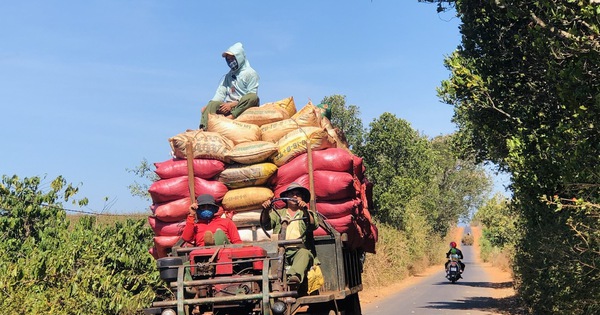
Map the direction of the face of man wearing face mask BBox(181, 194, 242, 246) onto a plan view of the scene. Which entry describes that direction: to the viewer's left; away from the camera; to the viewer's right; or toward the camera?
toward the camera

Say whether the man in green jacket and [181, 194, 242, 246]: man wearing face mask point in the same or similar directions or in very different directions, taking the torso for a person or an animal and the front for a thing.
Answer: same or similar directions

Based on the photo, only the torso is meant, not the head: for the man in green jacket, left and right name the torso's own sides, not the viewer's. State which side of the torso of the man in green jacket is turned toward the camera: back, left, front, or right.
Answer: front

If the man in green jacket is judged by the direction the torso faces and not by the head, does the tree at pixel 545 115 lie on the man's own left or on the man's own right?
on the man's own left

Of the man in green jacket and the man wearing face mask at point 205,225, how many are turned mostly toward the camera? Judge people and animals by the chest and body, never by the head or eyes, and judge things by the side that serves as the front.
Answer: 2

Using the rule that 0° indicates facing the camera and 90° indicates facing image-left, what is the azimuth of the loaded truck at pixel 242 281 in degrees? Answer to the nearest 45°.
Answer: approximately 45°

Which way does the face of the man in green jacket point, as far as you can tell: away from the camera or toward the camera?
toward the camera

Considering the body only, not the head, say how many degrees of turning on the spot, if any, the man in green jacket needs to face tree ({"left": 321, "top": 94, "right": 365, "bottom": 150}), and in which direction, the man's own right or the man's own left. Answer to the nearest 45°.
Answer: approximately 180°

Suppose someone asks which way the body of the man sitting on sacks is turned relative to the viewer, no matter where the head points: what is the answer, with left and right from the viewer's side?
facing the viewer and to the left of the viewer

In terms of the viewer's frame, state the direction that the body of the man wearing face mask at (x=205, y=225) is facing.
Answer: toward the camera
